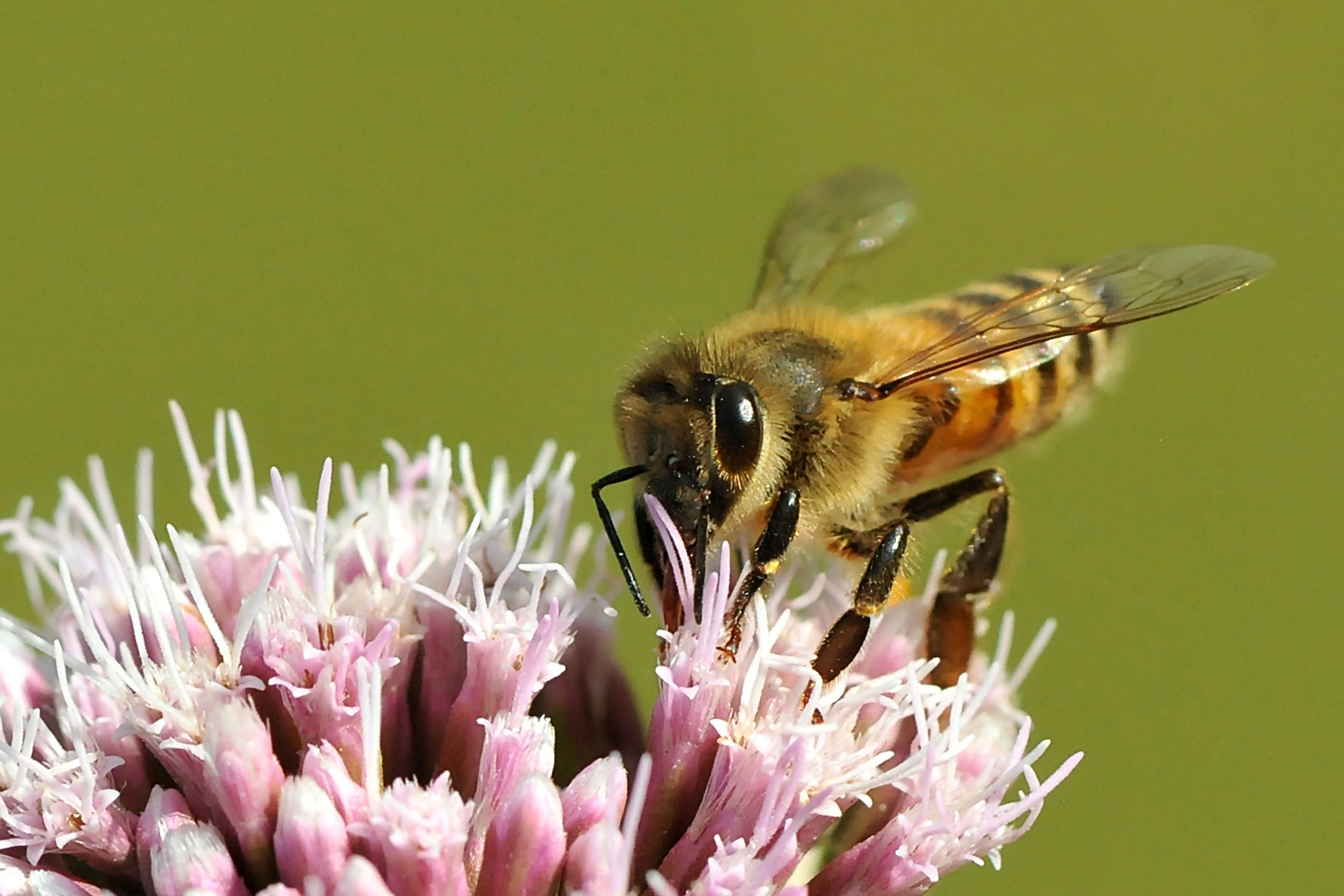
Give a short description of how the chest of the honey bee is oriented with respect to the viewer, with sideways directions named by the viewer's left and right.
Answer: facing the viewer and to the left of the viewer
